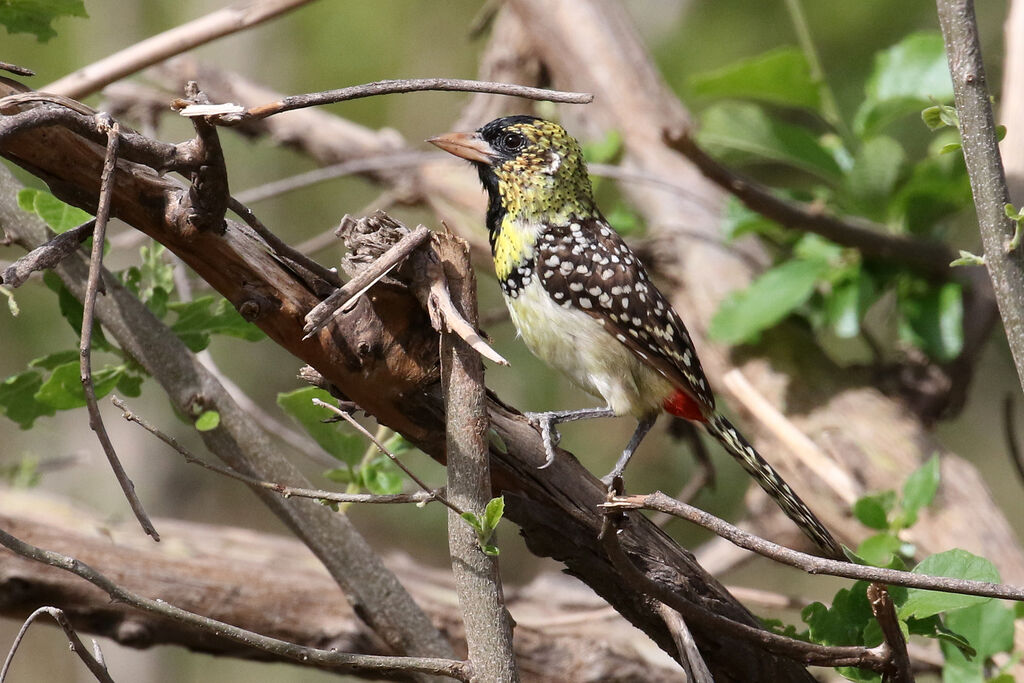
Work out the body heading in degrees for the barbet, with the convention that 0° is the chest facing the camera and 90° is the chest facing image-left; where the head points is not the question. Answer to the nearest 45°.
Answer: approximately 90°

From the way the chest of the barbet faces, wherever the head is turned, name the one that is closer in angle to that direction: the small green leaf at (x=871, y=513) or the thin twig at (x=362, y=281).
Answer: the thin twig

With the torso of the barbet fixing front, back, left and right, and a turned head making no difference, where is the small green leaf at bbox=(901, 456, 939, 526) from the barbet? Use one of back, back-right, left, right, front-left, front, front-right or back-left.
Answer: back

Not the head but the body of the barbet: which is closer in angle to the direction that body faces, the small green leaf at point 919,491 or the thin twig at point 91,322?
the thin twig
